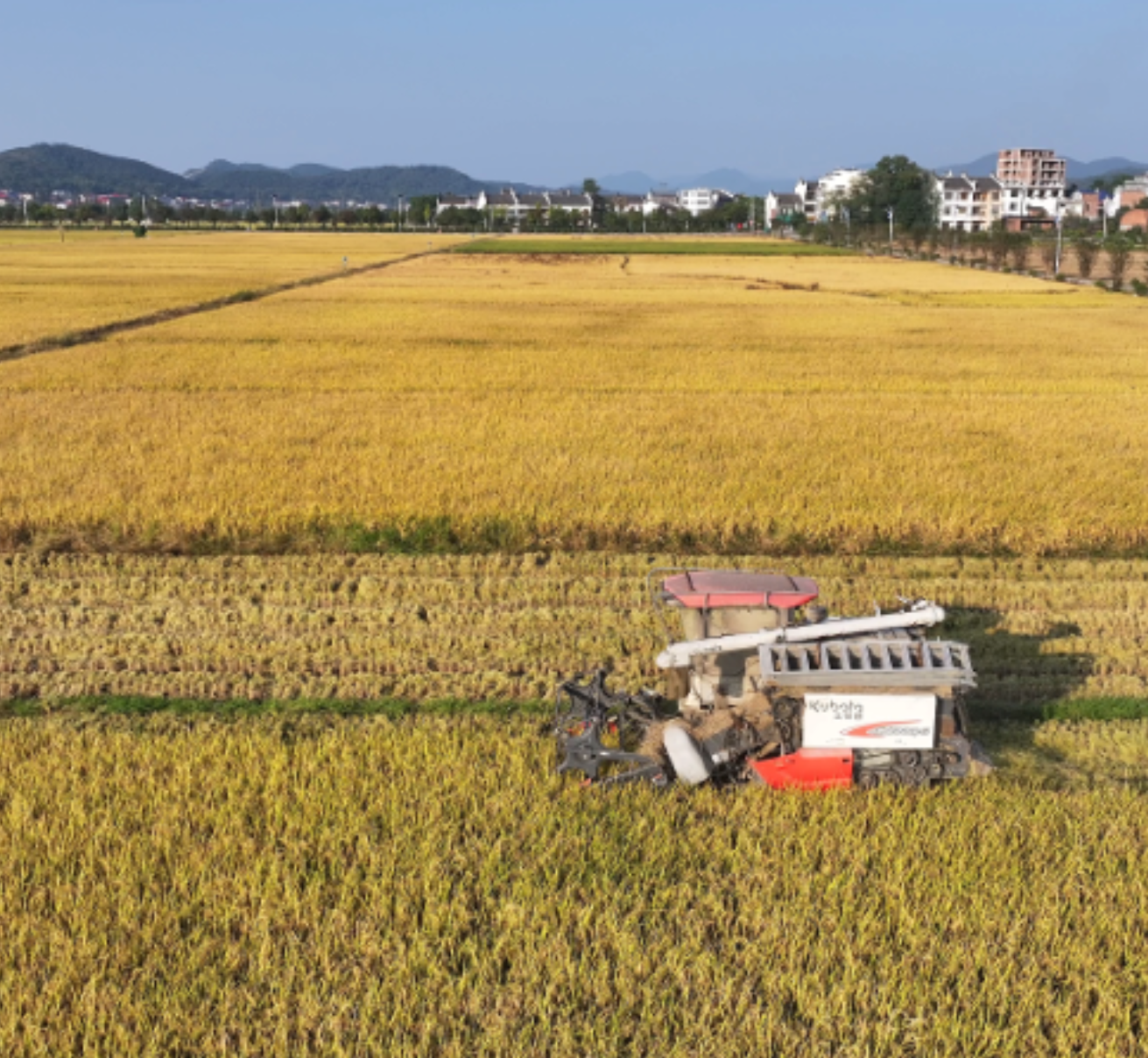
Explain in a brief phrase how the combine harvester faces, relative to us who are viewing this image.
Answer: facing to the left of the viewer
